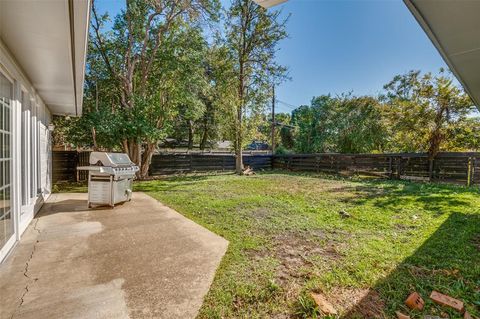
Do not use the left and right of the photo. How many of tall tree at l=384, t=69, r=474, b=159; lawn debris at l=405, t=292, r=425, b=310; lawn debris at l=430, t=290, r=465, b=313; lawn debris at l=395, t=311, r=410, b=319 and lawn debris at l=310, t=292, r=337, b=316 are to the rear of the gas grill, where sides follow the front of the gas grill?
0

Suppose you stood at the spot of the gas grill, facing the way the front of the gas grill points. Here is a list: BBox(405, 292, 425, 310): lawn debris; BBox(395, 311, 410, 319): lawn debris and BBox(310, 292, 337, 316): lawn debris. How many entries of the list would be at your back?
0

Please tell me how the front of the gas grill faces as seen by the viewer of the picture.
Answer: facing the viewer and to the right of the viewer

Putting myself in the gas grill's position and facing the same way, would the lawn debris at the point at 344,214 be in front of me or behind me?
in front

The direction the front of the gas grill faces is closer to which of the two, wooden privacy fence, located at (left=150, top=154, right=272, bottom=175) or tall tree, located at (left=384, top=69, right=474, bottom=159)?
the tall tree

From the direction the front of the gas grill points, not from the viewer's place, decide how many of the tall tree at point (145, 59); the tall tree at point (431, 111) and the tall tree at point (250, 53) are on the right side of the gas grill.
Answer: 0

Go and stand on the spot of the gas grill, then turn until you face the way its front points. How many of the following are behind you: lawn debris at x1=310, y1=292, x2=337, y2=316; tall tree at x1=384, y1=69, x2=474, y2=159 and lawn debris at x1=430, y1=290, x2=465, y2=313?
0

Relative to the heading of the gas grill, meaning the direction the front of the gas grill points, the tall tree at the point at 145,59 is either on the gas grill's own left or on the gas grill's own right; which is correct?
on the gas grill's own left

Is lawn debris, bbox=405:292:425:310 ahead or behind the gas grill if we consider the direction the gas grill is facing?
ahead

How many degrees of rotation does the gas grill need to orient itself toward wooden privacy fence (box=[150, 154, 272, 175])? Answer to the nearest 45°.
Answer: approximately 90° to its left

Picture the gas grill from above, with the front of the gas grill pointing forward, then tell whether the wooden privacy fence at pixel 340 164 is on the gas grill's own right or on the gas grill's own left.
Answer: on the gas grill's own left

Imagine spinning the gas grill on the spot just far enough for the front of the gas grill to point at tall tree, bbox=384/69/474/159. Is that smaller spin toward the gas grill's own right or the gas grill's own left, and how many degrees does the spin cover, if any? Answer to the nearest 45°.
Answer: approximately 45° to the gas grill's own left

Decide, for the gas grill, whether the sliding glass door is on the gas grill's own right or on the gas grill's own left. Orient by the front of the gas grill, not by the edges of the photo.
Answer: on the gas grill's own right

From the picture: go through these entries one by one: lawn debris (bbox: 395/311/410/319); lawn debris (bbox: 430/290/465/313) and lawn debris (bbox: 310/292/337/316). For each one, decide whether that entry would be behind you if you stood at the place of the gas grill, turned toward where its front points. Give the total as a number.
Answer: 0

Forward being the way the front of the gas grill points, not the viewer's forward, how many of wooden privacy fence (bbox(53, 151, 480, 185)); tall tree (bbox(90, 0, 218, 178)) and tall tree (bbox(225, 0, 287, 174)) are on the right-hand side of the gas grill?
0

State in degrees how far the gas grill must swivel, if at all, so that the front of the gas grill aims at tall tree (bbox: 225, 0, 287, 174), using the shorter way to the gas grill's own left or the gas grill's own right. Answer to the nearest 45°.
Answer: approximately 90° to the gas grill's own left

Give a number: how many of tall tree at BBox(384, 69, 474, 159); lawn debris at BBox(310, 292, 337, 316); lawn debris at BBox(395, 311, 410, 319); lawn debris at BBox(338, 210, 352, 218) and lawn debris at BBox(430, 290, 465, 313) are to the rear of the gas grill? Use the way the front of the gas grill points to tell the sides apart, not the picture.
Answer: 0

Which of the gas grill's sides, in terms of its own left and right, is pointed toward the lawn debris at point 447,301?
front

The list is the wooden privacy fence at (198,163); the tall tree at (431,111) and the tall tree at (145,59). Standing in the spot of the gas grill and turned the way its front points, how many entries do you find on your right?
0

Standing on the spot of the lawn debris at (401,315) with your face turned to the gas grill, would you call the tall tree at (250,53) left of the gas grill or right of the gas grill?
right
